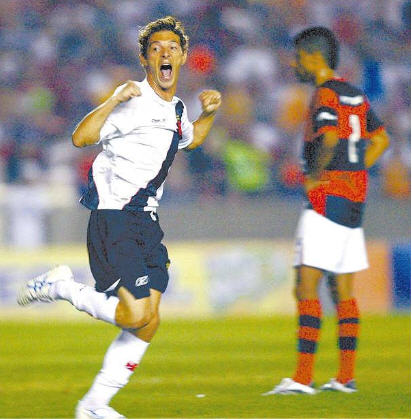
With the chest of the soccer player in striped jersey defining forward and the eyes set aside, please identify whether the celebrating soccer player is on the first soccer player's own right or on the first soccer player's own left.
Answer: on the first soccer player's own left

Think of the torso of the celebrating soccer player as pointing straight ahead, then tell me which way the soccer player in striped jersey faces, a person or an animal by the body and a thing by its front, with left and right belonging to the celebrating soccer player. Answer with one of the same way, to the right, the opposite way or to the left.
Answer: the opposite way

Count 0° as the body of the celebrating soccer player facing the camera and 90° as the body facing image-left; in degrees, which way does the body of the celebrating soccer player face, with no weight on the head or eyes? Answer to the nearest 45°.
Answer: approximately 315°

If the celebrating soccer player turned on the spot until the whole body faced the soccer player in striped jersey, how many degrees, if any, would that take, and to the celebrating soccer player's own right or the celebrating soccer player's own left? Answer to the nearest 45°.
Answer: approximately 90° to the celebrating soccer player's own left

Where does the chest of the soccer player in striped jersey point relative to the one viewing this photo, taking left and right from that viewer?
facing away from the viewer and to the left of the viewer
